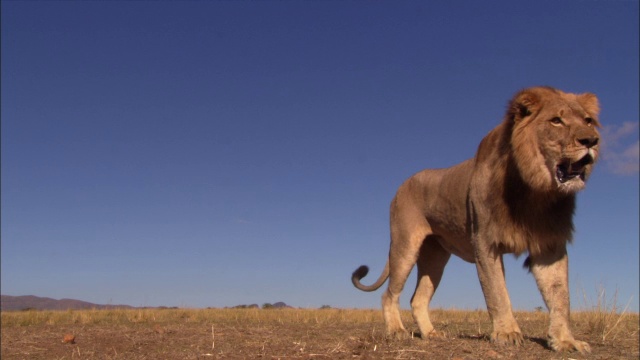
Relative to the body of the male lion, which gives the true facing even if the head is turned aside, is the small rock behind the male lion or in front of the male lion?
behind

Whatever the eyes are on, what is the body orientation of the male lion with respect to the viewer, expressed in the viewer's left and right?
facing the viewer and to the right of the viewer
